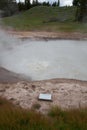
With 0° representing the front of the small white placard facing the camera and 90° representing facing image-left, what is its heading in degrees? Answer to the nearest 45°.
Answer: approximately 0°
